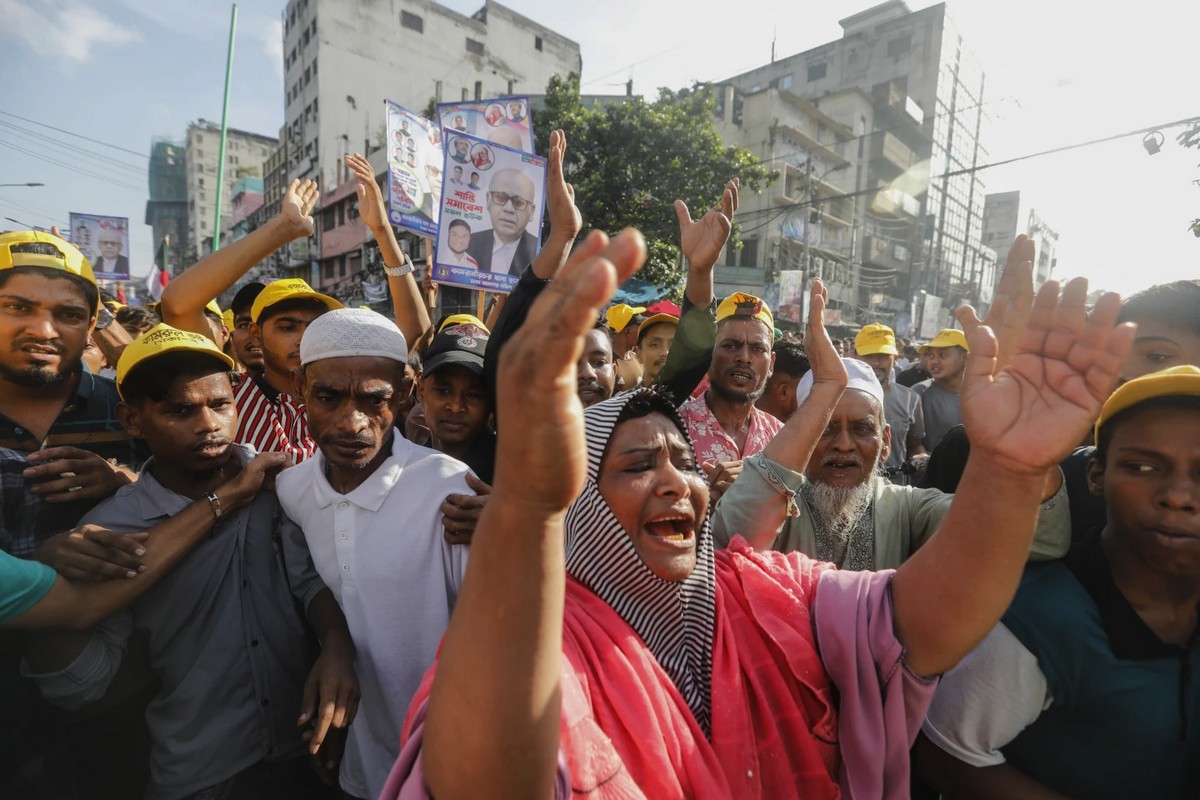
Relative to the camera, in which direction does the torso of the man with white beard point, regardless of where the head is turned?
toward the camera

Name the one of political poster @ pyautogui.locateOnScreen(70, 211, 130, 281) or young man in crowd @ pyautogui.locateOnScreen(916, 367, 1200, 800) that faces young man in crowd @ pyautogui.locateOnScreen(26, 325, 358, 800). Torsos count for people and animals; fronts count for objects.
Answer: the political poster

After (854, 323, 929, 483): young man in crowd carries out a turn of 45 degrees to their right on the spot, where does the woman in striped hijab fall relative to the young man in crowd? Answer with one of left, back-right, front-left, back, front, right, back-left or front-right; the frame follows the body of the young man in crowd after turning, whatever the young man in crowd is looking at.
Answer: front-left

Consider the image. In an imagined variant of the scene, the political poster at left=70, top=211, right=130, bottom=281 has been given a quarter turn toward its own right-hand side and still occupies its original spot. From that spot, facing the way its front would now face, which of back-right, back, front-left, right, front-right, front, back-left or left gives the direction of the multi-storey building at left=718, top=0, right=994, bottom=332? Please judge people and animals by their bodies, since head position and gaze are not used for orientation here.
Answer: back

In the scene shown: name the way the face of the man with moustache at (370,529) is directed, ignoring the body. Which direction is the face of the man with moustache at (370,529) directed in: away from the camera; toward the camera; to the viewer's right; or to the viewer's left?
toward the camera

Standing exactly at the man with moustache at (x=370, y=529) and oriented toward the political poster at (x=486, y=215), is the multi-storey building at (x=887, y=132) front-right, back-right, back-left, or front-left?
front-right

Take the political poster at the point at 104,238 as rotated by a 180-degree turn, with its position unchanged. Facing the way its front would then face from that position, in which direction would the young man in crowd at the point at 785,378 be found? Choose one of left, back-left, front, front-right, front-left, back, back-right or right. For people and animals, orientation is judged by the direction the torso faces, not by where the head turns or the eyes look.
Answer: back

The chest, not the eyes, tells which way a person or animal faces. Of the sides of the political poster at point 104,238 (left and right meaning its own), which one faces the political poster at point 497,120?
front

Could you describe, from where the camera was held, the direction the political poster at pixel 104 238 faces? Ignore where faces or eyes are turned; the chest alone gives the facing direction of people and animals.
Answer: facing the viewer

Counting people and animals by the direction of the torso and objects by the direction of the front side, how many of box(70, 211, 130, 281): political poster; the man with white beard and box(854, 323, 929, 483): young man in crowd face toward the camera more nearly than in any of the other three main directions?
3

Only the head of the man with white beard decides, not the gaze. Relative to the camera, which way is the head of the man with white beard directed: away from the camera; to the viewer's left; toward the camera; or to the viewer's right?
toward the camera

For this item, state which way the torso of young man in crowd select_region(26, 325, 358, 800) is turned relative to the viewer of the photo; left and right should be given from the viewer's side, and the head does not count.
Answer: facing the viewer and to the right of the viewer

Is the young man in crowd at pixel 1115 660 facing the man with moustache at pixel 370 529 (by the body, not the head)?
no

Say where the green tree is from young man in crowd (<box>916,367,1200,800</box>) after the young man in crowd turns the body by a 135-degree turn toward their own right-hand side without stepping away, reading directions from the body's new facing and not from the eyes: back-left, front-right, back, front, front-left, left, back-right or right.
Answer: front-right
